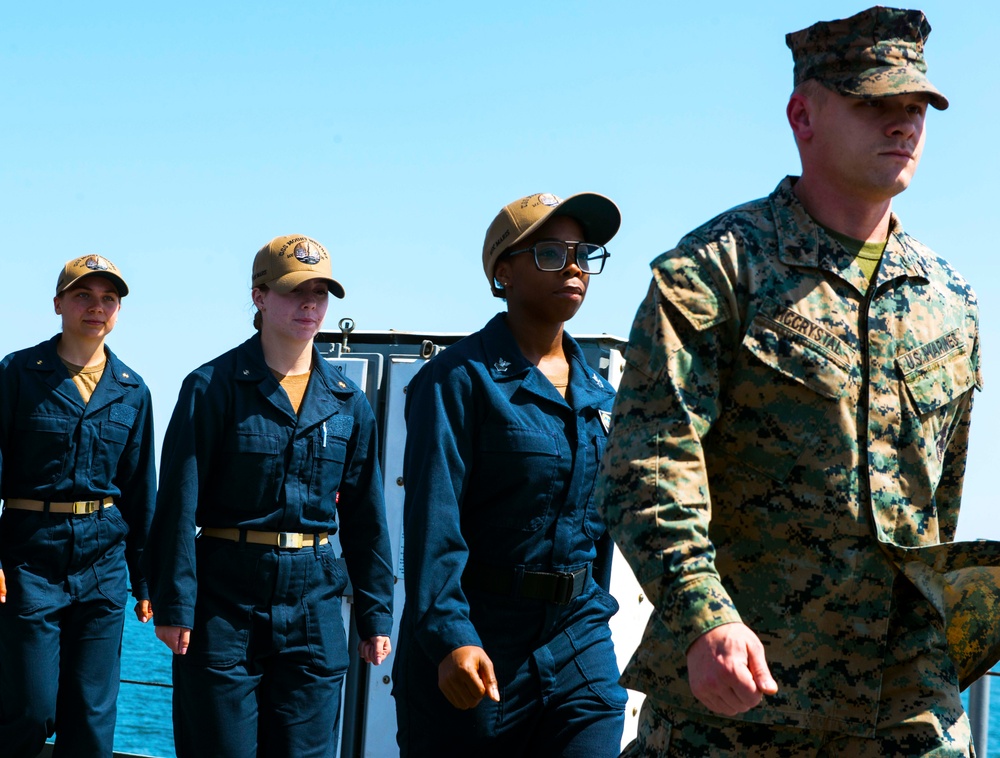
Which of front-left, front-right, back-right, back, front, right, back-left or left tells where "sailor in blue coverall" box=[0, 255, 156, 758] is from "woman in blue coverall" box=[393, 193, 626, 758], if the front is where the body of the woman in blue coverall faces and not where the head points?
back

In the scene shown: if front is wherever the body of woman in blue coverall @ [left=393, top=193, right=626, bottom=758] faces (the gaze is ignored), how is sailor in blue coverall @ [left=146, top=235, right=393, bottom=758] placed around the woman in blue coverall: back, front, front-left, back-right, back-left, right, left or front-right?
back

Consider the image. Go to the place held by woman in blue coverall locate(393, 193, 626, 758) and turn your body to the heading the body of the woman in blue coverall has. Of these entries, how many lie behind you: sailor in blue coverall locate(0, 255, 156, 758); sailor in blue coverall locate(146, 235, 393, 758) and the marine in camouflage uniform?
2

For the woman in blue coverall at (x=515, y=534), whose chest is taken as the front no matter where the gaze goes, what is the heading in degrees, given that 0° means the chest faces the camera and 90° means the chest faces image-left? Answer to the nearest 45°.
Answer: approximately 315°

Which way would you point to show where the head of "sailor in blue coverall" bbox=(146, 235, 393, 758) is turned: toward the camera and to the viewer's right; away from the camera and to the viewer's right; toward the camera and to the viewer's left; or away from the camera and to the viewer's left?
toward the camera and to the viewer's right

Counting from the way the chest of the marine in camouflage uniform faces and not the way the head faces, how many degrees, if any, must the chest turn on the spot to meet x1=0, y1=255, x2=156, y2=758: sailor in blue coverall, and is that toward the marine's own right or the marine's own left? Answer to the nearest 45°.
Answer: approximately 180°

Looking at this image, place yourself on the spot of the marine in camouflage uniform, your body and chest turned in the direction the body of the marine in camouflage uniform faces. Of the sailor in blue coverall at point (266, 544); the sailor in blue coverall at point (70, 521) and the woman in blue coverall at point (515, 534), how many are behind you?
3
